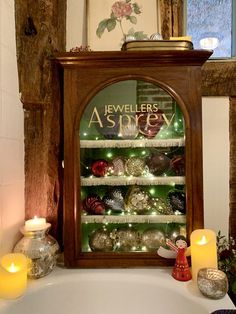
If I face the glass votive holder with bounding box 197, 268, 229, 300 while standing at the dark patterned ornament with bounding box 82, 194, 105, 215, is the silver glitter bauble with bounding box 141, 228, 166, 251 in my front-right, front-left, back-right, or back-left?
front-left

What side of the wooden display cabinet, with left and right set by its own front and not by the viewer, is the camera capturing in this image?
front
